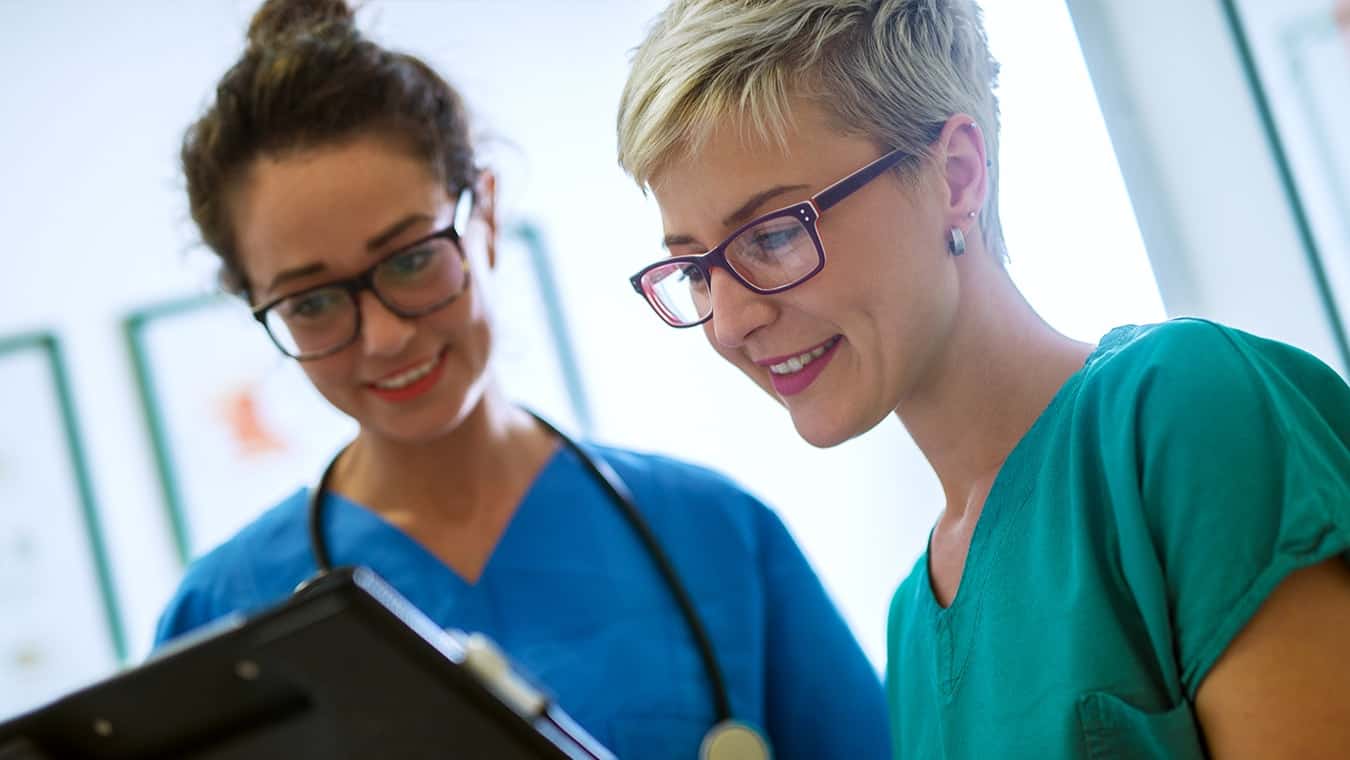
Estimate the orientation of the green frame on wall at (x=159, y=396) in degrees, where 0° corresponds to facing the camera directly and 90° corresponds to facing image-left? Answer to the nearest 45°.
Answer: approximately 0°

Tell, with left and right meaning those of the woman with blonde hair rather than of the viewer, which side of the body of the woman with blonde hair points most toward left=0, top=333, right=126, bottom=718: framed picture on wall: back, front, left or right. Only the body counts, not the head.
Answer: right

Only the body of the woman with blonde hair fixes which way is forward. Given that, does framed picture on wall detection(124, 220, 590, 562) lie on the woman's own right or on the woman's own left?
on the woman's own right

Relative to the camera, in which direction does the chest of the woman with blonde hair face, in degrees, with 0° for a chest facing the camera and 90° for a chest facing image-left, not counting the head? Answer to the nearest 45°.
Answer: approximately 45°

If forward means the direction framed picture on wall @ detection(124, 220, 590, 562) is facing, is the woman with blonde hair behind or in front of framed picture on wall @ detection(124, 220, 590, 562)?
in front

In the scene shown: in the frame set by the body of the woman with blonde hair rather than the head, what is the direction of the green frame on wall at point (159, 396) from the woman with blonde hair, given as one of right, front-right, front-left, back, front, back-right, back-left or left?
right

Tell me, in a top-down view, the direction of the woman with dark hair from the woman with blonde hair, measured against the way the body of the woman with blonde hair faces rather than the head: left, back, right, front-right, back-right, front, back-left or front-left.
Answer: right

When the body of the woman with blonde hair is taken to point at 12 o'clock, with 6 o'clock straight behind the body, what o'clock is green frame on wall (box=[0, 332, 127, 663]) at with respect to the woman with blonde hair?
The green frame on wall is roughly at 3 o'clock from the woman with blonde hair.
